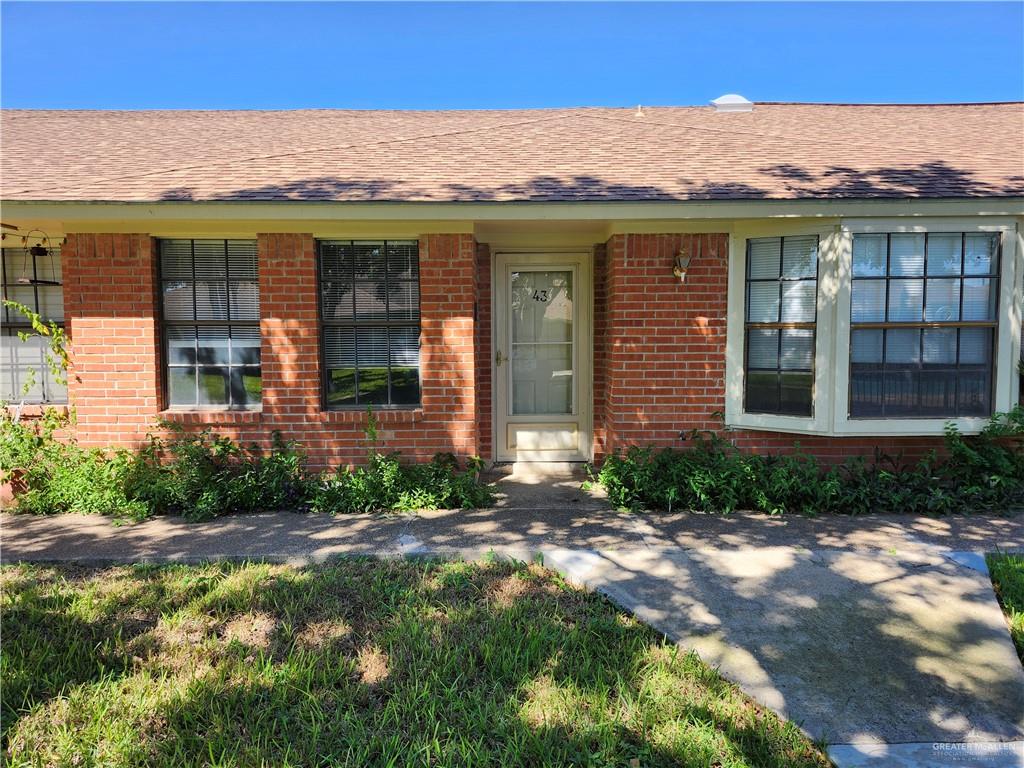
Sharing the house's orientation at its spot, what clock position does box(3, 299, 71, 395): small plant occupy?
The small plant is roughly at 3 o'clock from the house.

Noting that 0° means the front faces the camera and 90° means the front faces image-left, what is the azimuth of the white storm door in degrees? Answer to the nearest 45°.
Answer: approximately 0°

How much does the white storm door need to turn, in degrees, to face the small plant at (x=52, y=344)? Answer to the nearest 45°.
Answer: approximately 90° to its right

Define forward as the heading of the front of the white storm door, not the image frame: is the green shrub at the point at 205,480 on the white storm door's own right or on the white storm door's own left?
on the white storm door's own right

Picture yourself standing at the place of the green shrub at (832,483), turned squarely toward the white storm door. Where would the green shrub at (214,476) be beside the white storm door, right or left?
left

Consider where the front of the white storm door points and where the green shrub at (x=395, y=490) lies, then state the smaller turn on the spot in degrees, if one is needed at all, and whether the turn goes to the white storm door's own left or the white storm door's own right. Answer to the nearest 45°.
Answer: approximately 45° to the white storm door's own right

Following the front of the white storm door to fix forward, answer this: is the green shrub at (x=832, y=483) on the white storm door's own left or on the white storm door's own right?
on the white storm door's own left

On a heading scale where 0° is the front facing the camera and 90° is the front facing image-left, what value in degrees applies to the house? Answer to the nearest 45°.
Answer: approximately 0°

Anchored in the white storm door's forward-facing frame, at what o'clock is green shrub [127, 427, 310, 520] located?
The green shrub is roughly at 2 o'clock from the white storm door.
